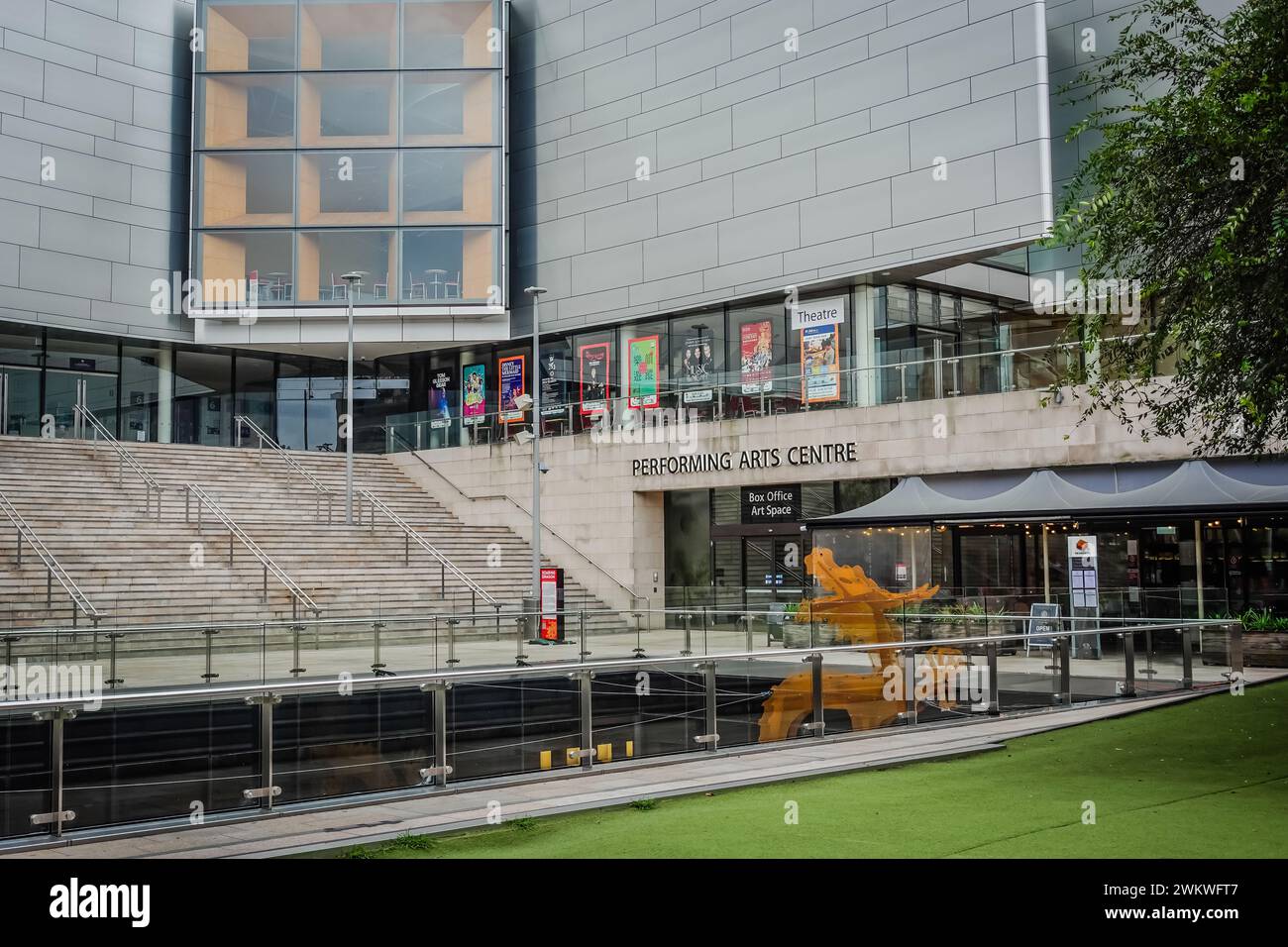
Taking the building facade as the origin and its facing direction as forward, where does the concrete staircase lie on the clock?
The concrete staircase is roughly at 2 o'clock from the building facade.

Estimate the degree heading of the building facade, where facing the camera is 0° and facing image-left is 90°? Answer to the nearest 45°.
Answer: approximately 0°

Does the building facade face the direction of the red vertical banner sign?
yes
